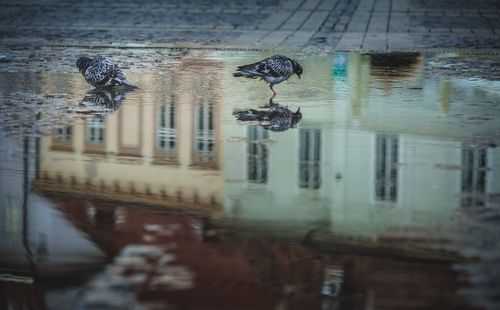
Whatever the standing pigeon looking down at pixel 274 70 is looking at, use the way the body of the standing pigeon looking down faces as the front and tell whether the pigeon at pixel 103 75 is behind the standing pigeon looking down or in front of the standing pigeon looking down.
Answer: behind

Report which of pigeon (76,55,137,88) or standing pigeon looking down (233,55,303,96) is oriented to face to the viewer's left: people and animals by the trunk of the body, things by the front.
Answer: the pigeon

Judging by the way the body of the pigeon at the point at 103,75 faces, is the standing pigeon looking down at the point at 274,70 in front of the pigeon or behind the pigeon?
behind

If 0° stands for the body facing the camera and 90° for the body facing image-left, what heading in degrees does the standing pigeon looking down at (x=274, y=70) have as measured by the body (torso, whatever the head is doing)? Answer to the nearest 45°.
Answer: approximately 270°
